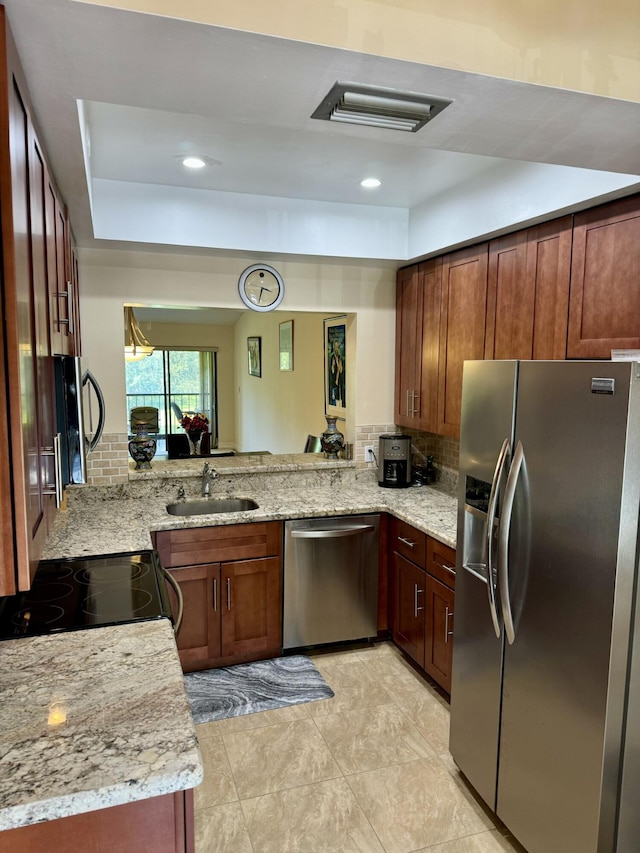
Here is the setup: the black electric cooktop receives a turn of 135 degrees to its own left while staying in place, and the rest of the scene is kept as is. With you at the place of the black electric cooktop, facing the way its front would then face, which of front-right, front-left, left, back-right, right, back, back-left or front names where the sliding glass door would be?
front-right

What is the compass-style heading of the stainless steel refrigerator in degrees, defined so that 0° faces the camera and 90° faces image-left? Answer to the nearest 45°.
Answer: approximately 45°

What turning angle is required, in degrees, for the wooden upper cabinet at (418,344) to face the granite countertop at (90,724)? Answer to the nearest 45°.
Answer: approximately 45° to its left

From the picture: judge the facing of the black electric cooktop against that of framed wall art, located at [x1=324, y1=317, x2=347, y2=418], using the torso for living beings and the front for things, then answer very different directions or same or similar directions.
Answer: very different directions

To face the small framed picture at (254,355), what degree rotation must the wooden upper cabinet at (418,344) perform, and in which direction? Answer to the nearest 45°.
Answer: approximately 90° to its right

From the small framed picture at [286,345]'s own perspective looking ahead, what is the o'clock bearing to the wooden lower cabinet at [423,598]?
The wooden lower cabinet is roughly at 10 o'clock from the small framed picture.

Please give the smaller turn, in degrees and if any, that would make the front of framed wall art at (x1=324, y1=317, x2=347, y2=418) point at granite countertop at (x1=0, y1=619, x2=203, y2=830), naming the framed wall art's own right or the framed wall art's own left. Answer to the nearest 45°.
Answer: approximately 45° to the framed wall art's own left

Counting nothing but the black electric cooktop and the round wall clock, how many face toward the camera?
1

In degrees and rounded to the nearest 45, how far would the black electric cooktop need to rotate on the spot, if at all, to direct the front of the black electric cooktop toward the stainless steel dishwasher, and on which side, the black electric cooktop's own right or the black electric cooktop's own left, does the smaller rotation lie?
approximately 45° to the black electric cooktop's own left

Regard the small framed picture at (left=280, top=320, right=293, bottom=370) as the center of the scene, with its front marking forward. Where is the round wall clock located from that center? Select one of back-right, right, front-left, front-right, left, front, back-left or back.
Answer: front-left

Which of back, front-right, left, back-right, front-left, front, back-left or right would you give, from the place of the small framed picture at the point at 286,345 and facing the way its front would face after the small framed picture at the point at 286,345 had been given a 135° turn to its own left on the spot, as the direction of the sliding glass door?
back-left

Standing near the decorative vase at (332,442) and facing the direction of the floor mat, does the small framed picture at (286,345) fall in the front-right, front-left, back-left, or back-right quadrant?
back-right

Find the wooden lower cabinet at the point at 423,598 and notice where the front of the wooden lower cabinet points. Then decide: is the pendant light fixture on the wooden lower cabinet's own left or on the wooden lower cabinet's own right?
on the wooden lower cabinet's own right
